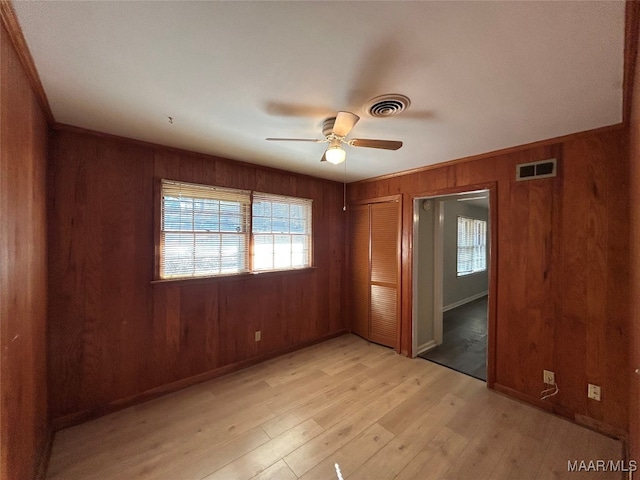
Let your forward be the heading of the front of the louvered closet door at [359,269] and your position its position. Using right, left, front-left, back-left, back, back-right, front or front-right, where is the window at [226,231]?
front

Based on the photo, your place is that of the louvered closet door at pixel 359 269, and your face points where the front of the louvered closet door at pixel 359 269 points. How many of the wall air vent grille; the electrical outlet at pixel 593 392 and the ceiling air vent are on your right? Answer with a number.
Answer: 0

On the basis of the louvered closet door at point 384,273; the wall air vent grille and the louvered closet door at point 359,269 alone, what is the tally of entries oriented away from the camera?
0

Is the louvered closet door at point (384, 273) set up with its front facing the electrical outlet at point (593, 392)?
no

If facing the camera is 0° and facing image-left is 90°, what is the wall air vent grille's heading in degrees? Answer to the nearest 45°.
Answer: approximately 45°

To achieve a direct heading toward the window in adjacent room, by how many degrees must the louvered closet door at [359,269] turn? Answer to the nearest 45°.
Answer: approximately 180°

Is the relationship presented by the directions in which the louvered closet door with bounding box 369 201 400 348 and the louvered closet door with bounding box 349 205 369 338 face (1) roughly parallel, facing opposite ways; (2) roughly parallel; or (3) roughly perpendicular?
roughly parallel

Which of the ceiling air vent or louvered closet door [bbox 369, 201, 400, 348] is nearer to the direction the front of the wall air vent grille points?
the ceiling air vent

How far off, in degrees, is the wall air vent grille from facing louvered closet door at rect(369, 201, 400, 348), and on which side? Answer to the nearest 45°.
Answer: approximately 45° to its right

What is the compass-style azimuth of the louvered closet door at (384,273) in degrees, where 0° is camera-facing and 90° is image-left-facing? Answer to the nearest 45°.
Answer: approximately 45°

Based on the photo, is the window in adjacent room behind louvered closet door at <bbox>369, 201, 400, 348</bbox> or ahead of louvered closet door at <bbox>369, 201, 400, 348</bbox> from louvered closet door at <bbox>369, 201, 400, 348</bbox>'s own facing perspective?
behind

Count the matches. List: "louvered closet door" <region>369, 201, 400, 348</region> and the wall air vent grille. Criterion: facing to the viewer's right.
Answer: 0

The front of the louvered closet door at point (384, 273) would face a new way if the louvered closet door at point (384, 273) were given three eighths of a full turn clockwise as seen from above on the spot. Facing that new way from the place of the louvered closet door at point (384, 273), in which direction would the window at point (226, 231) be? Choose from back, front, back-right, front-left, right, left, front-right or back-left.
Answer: back-left

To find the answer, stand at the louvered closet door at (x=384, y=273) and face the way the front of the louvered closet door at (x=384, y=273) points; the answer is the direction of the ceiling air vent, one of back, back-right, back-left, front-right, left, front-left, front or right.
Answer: front-left

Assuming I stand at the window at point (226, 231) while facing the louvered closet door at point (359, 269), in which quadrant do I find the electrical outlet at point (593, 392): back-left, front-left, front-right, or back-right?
front-right

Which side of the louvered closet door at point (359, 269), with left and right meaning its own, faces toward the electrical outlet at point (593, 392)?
left

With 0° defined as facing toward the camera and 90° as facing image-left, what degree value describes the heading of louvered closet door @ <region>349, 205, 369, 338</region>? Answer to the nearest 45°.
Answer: approximately 45°

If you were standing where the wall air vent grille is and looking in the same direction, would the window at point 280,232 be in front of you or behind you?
in front

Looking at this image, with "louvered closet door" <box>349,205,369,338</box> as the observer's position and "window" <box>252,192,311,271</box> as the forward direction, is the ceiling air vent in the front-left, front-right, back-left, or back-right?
front-left
